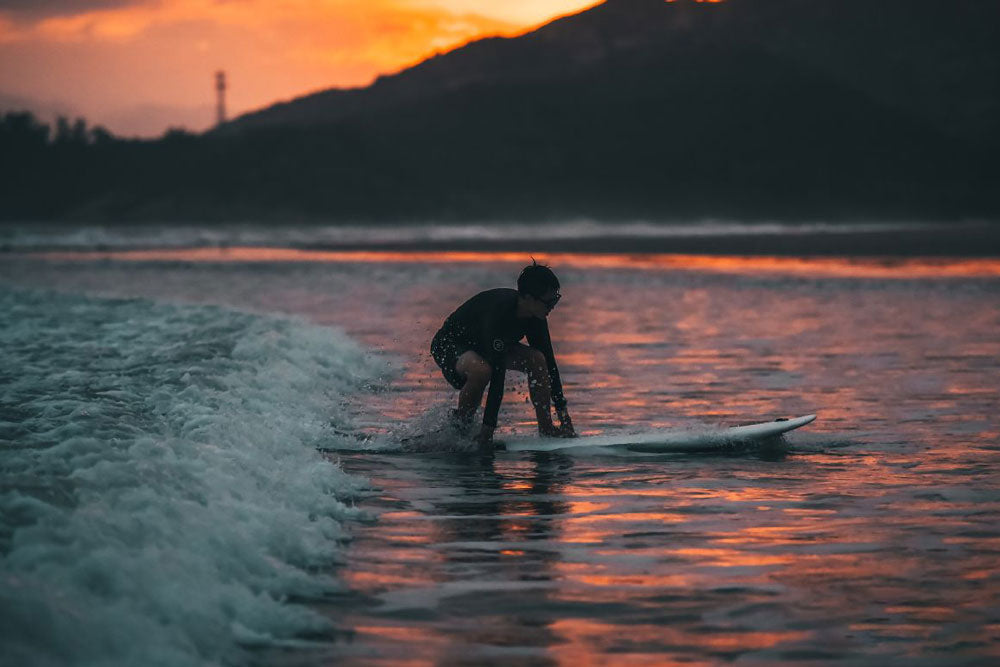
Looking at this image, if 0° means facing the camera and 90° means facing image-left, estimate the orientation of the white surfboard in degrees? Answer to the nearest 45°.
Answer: approximately 270°

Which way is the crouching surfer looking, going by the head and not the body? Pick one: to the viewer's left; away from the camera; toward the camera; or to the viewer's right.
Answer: to the viewer's right

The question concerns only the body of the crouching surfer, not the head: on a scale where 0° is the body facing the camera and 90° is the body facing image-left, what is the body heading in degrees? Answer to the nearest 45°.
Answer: approximately 315°
